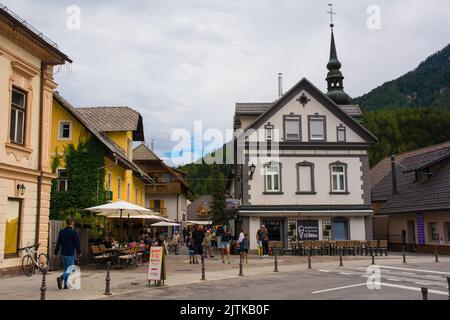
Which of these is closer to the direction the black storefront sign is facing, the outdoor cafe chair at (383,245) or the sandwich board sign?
the sandwich board sign

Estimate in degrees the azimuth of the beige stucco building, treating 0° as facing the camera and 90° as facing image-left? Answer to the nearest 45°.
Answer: approximately 315°

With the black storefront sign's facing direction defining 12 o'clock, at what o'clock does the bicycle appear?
The bicycle is roughly at 1 o'clock from the black storefront sign.

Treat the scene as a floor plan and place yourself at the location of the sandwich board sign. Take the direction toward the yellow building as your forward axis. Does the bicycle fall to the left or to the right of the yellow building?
left

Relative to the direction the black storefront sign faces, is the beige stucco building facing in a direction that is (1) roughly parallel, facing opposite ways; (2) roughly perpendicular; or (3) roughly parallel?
roughly perpendicular

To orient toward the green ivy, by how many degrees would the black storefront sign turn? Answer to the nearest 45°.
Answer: approximately 45° to its right

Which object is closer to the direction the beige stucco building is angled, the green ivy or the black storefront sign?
the black storefront sign

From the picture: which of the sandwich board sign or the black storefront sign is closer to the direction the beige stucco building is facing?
the sandwich board sign
